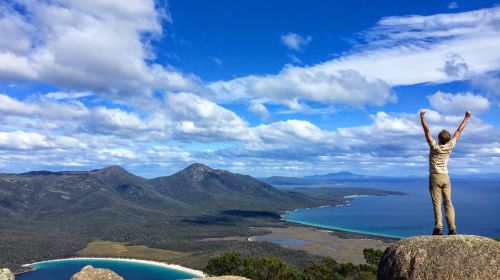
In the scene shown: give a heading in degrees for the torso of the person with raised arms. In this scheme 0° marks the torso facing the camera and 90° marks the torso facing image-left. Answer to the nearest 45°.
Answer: approximately 180°

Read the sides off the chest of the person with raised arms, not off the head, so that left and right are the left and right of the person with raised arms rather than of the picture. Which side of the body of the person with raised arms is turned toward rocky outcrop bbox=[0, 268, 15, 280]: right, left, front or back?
left
